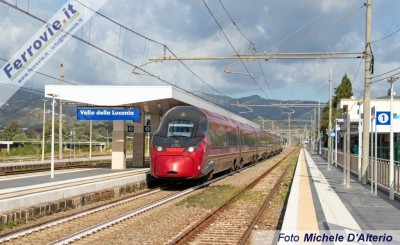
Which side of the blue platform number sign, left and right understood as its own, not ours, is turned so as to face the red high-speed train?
back

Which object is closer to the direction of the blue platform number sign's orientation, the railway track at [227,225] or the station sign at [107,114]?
the railway track

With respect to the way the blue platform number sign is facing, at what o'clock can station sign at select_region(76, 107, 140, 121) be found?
The station sign is roughly at 4 o'clock from the blue platform number sign.

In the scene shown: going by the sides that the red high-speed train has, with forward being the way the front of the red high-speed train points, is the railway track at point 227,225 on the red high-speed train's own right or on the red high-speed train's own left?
on the red high-speed train's own left

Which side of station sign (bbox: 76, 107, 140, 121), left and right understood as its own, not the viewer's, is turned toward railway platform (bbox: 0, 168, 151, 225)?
front

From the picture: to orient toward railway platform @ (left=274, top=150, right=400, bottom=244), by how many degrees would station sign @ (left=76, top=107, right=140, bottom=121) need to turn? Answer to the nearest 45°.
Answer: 0° — it already faces it

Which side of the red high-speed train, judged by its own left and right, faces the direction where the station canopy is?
right

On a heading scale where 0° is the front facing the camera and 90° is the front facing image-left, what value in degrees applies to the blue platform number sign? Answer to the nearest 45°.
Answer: approximately 0°

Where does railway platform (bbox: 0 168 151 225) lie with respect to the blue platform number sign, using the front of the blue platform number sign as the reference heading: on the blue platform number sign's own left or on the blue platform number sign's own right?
on the blue platform number sign's own right

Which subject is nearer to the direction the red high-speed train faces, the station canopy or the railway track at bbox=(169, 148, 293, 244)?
the railway track

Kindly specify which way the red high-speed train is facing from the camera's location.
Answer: facing the viewer and to the left of the viewer

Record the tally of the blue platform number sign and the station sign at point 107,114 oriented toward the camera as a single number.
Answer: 2
